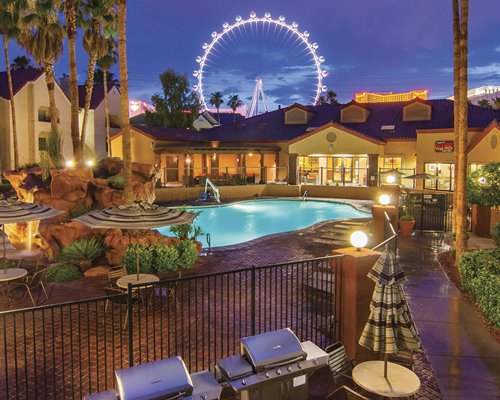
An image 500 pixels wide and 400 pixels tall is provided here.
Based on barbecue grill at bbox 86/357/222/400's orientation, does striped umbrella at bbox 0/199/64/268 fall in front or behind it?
behind

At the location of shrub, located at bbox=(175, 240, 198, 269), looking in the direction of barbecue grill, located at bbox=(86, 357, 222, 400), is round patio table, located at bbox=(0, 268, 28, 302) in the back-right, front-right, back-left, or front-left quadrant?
front-right

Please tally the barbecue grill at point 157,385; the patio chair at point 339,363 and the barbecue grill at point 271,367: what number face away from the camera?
0

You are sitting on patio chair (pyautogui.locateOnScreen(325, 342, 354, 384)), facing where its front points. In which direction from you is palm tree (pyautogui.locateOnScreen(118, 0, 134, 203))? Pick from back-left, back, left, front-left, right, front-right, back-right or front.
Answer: back

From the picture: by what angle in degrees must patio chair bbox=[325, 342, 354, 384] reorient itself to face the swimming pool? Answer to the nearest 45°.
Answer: approximately 135° to its left

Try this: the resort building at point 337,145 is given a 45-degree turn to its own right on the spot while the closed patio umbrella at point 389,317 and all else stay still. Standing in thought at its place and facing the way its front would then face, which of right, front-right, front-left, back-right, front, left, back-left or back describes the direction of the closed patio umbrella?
front-left

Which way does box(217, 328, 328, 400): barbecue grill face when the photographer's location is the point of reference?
facing the viewer and to the right of the viewer

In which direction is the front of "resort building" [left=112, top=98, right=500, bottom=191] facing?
toward the camera

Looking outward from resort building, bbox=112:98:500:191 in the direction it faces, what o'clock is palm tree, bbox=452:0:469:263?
The palm tree is roughly at 12 o'clock from the resort building.

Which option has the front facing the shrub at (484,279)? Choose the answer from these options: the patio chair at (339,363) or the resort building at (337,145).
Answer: the resort building

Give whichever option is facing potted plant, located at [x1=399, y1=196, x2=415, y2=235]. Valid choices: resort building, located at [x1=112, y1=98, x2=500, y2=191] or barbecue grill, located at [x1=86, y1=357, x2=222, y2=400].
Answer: the resort building

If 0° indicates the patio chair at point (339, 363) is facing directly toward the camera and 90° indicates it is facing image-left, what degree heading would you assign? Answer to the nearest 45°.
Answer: approximately 315°

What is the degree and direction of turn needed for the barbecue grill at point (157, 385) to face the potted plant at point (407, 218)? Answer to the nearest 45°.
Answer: approximately 90° to its left

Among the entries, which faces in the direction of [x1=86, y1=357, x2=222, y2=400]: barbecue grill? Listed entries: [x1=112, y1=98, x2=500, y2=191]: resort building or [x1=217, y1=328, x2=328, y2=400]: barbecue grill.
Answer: the resort building

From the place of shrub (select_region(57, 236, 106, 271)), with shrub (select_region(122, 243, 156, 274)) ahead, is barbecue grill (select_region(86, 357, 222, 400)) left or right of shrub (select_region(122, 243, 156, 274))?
right

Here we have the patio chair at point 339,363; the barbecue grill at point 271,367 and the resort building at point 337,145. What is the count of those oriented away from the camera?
0

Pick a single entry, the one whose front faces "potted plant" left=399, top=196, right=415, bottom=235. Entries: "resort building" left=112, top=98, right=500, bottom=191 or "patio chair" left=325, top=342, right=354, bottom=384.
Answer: the resort building

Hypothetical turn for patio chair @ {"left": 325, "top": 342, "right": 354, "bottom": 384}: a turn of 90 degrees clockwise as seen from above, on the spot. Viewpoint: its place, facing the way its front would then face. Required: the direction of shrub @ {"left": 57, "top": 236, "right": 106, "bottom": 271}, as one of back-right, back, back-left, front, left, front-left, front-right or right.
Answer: right
